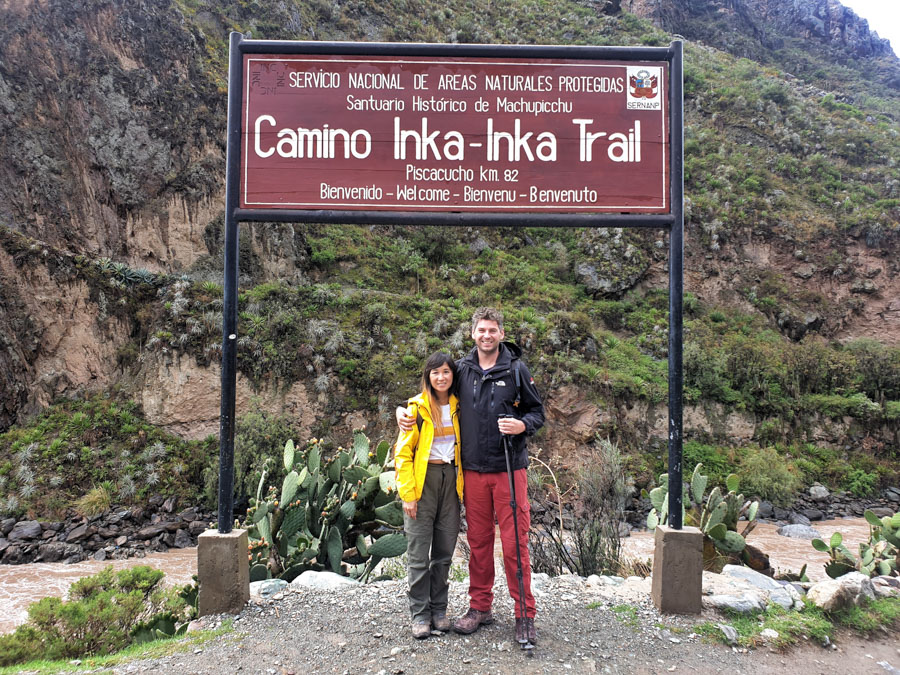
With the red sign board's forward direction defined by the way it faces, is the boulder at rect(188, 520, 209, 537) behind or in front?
behind

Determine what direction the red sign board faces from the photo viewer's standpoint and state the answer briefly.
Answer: facing the viewer

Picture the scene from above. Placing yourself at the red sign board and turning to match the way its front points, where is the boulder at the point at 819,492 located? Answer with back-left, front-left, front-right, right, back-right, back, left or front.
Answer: back-left

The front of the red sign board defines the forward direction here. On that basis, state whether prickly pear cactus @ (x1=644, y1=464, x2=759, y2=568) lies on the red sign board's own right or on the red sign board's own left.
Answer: on the red sign board's own left

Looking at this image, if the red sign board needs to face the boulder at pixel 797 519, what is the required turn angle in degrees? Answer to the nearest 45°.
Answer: approximately 135° to its left

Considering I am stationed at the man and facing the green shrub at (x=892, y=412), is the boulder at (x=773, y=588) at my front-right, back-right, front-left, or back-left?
front-right

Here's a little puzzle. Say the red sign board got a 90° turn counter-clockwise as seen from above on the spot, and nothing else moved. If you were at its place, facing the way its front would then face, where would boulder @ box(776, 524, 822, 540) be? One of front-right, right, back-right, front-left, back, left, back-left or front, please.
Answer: front-left
